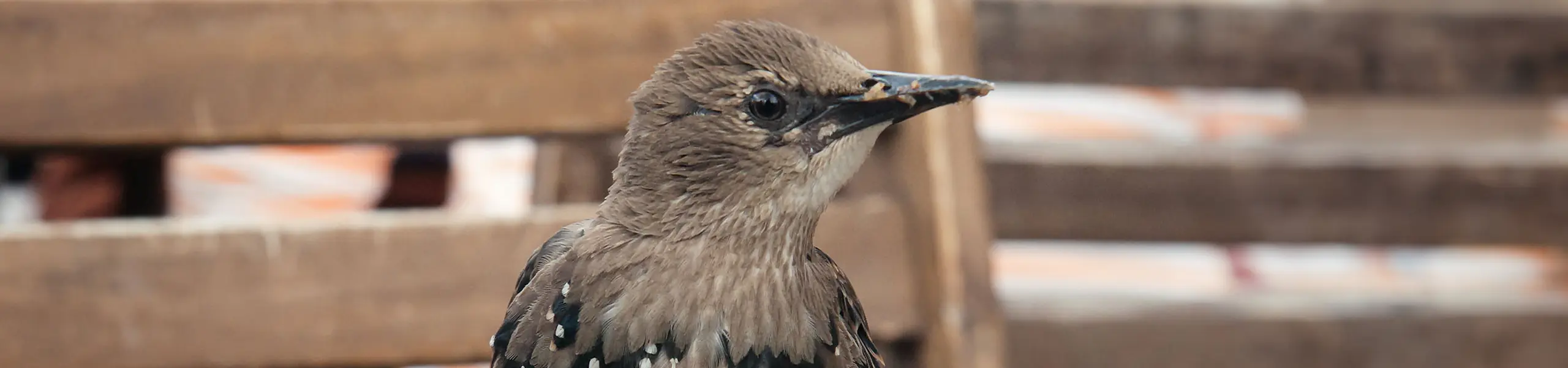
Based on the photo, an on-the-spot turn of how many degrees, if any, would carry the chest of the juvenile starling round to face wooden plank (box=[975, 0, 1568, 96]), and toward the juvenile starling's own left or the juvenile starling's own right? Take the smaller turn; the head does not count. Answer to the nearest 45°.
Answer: approximately 90° to the juvenile starling's own left

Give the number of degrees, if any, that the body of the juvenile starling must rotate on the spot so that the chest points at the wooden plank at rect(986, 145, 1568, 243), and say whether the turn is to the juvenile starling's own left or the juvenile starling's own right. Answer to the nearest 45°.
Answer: approximately 90° to the juvenile starling's own left

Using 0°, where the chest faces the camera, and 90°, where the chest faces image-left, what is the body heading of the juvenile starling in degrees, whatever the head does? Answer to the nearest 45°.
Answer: approximately 315°

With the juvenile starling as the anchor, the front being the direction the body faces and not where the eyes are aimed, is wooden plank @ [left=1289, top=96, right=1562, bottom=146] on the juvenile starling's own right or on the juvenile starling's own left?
on the juvenile starling's own left

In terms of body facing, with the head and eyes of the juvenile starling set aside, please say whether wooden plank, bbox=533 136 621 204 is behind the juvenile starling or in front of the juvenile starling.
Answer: behind

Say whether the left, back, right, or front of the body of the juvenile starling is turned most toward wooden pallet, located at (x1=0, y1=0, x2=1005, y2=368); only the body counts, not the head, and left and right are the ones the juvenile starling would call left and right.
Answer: back

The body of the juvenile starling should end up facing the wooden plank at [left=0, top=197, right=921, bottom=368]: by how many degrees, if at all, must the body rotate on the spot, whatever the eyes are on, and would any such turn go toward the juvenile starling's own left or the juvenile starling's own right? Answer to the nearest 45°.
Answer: approximately 180°

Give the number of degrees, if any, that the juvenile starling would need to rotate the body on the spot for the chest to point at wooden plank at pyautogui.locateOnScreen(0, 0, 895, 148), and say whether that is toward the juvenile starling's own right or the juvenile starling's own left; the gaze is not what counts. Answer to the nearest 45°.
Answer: approximately 180°
